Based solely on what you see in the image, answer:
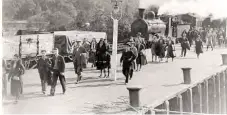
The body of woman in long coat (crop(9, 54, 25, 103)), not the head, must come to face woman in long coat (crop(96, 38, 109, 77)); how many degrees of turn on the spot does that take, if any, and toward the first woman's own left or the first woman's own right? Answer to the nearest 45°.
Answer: approximately 180°

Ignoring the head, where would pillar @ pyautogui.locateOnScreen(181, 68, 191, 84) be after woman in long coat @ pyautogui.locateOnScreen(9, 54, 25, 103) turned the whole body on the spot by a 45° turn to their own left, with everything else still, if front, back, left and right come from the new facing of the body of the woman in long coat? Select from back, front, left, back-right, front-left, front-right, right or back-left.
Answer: left

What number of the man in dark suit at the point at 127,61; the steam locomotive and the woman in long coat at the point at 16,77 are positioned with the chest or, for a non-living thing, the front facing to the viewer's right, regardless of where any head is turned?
0

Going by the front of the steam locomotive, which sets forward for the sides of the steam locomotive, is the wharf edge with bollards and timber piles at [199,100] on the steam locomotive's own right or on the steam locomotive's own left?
on the steam locomotive's own left

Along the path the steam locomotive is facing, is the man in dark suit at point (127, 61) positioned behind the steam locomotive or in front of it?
in front

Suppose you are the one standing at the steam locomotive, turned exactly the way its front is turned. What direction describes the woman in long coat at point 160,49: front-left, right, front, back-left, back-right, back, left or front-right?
front-left

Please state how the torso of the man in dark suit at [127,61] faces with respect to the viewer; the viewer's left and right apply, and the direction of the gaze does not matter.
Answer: facing the viewer and to the left of the viewer

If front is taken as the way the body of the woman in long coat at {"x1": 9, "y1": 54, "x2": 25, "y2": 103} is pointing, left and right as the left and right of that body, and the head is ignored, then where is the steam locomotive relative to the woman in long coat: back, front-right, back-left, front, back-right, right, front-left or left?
back

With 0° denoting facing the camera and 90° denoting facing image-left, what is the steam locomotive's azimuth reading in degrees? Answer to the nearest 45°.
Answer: approximately 45°

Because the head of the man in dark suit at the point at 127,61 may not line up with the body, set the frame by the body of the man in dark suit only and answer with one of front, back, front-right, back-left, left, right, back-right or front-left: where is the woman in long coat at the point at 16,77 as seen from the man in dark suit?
front

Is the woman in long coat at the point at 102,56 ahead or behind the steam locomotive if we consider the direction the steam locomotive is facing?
ahead

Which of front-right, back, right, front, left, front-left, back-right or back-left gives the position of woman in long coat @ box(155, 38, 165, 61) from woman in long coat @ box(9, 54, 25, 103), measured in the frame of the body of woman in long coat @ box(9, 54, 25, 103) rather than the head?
back

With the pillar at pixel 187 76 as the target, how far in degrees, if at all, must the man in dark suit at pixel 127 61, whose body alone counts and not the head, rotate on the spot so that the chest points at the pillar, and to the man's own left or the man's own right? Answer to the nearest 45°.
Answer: approximately 135° to the man's own left

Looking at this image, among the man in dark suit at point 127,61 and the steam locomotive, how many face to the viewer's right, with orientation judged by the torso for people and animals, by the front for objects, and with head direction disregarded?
0

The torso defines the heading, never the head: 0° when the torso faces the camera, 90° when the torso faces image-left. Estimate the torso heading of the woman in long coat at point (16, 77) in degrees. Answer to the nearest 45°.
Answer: approximately 45°
